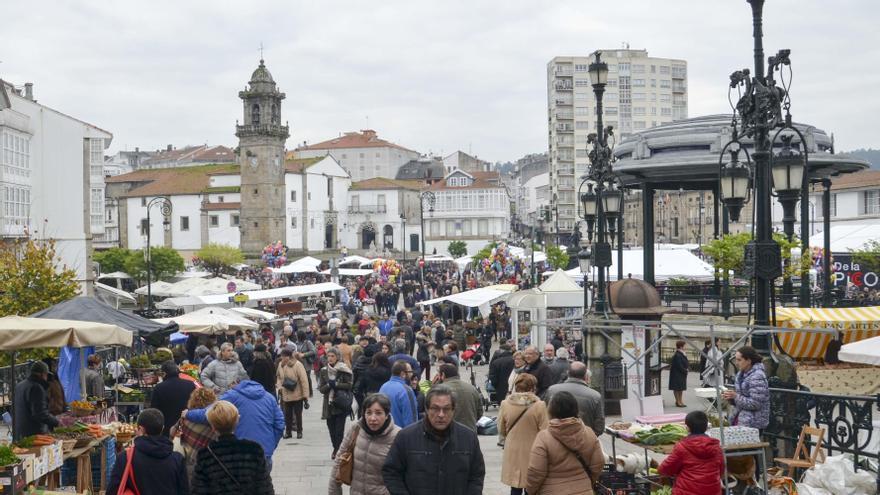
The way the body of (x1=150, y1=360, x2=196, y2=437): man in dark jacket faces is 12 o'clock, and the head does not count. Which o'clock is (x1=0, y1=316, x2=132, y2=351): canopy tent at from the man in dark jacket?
The canopy tent is roughly at 10 o'clock from the man in dark jacket.

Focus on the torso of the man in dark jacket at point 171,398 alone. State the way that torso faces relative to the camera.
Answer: away from the camera

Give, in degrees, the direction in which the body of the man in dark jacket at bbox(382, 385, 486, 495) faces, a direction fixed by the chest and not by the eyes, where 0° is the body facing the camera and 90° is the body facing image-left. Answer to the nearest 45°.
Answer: approximately 0°

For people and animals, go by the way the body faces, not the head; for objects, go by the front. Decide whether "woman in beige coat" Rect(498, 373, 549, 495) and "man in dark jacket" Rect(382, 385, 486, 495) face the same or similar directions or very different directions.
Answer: very different directions

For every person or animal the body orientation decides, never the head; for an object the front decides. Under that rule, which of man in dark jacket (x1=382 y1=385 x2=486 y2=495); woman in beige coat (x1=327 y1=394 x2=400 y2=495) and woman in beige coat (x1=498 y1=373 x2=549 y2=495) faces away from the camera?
woman in beige coat (x1=498 y1=373 x2=549 y2=495)

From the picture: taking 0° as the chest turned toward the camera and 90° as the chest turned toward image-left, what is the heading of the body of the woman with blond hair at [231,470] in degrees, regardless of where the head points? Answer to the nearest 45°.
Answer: approximately 180°

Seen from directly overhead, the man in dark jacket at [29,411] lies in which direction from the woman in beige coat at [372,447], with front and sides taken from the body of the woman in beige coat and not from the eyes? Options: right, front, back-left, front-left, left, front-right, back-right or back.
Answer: back-right

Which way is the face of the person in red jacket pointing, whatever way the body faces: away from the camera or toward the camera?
away from the camera

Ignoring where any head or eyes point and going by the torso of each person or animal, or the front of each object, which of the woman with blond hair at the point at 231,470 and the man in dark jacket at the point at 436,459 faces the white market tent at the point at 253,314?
the woman with blond hair

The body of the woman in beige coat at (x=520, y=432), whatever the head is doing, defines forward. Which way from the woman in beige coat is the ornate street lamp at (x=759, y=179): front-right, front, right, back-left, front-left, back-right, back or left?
front-right

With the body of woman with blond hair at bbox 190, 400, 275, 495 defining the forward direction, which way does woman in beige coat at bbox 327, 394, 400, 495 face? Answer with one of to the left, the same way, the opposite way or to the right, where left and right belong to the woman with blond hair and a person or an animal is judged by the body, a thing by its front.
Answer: the opposite way

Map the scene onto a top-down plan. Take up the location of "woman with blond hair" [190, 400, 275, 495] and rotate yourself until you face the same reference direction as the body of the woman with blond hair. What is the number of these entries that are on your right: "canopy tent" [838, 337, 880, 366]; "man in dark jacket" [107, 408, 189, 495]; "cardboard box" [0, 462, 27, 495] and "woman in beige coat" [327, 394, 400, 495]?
2

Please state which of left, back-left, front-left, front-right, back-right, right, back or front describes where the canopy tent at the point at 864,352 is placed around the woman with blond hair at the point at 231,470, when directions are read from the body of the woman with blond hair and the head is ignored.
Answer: right

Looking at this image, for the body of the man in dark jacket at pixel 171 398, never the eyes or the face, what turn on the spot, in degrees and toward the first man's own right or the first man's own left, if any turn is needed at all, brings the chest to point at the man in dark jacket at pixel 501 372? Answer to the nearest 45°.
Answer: approximately 45° to the first man's own right
